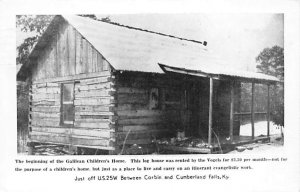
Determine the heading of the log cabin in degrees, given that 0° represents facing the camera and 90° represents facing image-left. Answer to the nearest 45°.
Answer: approximately 315°

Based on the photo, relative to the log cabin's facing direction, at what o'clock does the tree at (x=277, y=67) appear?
The tree is roughly at 9 o'clock from the log cabin.
